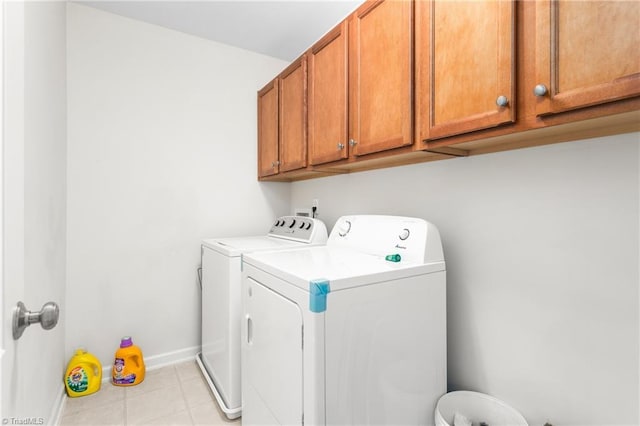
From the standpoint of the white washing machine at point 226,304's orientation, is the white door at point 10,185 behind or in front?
in front

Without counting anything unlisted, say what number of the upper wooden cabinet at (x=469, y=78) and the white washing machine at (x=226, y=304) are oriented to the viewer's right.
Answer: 0

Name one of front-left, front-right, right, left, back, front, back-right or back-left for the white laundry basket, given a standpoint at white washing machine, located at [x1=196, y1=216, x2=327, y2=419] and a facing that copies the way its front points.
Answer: left

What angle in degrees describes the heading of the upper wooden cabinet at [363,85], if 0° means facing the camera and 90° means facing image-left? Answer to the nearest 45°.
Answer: approximately 45°

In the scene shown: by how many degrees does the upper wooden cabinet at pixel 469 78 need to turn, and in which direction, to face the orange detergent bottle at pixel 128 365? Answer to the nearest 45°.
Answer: approximately 45° to its right

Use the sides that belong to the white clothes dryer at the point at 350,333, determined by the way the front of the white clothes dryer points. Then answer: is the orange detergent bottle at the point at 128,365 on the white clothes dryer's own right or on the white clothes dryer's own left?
on the white clothes dryer's own right

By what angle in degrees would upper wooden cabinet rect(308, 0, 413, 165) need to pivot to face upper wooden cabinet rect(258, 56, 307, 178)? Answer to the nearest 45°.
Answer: approximately 90° to its right

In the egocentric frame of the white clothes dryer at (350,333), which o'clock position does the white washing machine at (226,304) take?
the white washing machine at (226,304) is roughly at 3 o'clock from the white clothes dryer at (350,333).

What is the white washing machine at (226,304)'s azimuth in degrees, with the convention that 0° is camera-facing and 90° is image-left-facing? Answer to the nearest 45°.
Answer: approximately 45°
